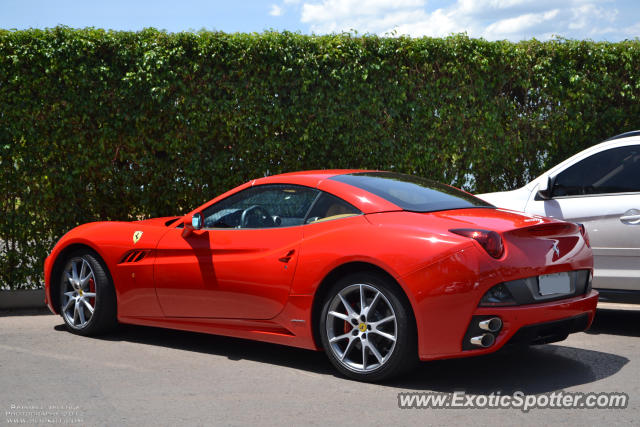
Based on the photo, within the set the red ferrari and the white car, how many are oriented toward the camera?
0

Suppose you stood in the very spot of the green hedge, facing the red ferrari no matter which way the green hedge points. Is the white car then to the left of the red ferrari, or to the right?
left

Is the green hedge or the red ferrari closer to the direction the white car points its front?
the green hedge

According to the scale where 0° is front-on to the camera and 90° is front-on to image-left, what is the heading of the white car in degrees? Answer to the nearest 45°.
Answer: approximately 90°

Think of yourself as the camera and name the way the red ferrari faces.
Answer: facing away from the viewer and to the left of the viewer

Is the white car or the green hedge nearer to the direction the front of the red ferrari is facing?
the green hedge

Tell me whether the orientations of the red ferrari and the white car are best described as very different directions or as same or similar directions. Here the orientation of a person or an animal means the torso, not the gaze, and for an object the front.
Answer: same or similar directions

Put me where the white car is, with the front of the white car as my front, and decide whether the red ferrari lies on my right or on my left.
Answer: on my left
